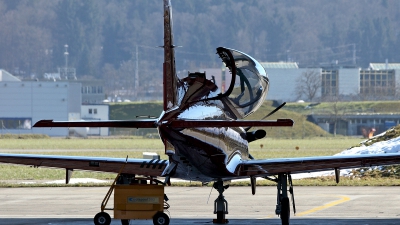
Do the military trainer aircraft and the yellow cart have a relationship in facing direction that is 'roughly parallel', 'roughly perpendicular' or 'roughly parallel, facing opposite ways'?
roughly perpendicular

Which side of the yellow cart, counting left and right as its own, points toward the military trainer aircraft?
back

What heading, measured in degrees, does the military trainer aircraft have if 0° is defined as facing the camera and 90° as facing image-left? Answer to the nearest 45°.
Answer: approximately 180°

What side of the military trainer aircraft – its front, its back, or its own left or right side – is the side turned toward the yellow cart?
left

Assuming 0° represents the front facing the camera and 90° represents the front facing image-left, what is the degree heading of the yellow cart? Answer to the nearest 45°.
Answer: approximately 90°

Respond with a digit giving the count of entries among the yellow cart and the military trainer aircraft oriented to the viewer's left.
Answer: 1
